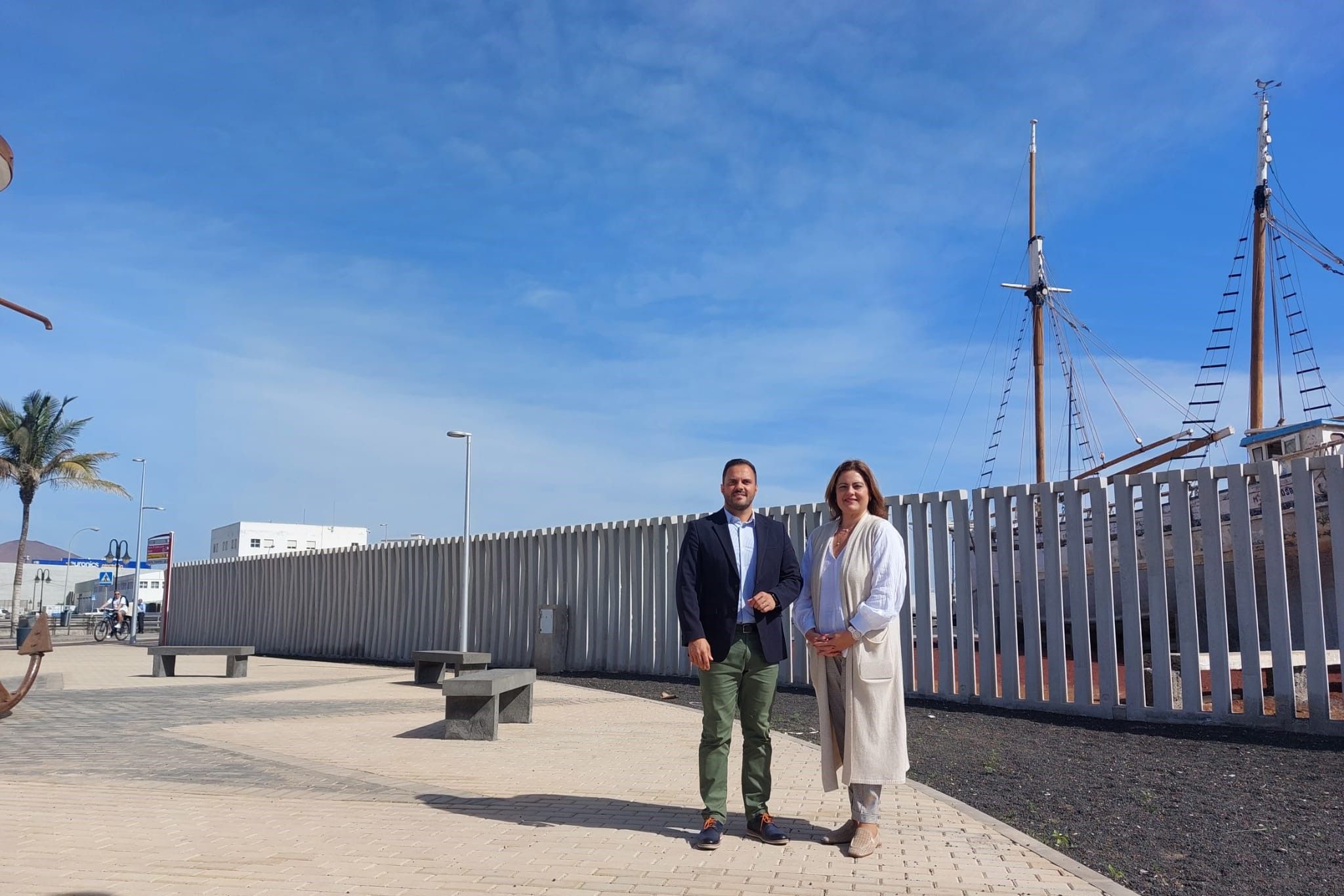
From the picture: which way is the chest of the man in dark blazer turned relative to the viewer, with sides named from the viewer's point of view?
facing the viewer

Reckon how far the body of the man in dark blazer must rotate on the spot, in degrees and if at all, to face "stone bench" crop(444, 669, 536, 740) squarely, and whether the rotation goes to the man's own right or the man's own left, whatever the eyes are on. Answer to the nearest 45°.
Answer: approximately 135° to the man's own right

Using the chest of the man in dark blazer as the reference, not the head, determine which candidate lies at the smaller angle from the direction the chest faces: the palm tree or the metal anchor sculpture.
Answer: the metal anchor sculpture

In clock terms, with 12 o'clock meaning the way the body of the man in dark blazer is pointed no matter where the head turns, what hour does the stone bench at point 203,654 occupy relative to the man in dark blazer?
The stone bench is roughly at 5 o'clock from the man in dark blazer.

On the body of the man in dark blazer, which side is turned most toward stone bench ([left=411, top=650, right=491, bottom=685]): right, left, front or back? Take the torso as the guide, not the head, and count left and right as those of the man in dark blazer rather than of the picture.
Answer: back

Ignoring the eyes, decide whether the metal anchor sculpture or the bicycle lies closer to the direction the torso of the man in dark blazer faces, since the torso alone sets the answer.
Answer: the metal anchor sculpture

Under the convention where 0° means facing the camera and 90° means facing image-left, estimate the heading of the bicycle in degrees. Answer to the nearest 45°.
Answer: approximately 45°

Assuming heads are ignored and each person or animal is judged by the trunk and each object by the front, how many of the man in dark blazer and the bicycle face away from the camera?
0
